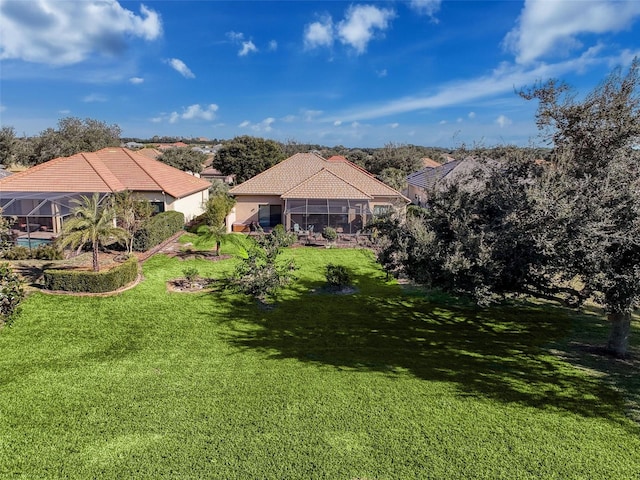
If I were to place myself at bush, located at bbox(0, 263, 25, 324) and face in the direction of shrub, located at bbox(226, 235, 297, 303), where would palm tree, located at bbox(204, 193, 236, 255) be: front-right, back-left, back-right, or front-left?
front-left

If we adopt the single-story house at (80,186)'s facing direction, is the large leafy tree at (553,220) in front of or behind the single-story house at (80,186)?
behind

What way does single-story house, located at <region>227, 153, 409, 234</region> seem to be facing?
away from the camera

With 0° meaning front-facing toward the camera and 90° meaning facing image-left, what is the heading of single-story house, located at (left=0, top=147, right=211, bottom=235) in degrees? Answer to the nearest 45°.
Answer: approximately 180°

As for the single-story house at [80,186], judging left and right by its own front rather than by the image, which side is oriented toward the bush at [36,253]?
back

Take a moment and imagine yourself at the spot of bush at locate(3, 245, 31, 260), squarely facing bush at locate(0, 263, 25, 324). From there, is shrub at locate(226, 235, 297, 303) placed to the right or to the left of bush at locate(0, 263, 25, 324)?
left

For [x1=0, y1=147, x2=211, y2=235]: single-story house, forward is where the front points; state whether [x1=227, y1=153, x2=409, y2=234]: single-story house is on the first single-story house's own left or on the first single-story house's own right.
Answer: on the first single-story house's own right

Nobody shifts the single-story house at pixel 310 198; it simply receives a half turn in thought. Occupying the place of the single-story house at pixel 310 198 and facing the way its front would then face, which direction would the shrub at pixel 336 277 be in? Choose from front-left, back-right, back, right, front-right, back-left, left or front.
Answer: front

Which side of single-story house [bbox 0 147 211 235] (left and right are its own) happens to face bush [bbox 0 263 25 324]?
back

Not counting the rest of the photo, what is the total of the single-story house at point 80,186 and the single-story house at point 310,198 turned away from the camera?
2
